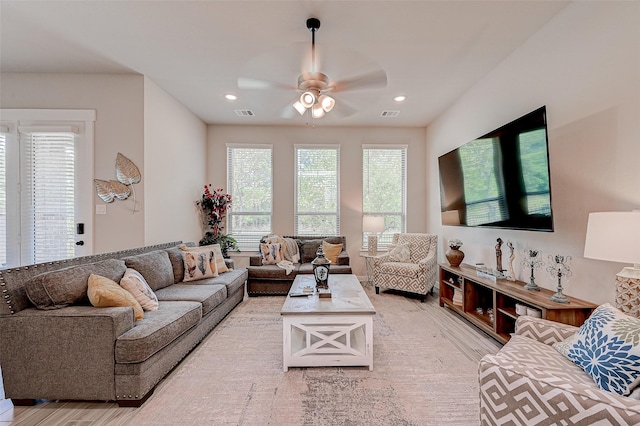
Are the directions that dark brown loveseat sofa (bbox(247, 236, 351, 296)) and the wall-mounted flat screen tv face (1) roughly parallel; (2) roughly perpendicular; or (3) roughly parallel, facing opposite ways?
roughly perpendicular

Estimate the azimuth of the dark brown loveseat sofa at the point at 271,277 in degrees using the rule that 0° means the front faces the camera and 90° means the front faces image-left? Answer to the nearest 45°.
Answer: approximately 0°

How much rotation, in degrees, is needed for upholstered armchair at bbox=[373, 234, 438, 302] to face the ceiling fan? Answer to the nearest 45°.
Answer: approximately 45° to its left

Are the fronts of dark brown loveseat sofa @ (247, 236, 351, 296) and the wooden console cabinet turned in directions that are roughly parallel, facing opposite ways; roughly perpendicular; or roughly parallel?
roughly perpendicular

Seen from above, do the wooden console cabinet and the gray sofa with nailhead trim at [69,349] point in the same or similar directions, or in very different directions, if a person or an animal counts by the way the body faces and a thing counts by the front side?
very different directions

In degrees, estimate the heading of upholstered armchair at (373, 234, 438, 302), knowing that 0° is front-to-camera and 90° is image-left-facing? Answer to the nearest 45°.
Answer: approximately 45°

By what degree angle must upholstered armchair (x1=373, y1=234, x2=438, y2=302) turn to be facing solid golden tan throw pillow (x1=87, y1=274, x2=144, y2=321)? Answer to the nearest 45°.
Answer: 0° — it already faces it

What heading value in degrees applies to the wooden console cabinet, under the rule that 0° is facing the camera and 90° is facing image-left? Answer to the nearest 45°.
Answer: approximately 45°

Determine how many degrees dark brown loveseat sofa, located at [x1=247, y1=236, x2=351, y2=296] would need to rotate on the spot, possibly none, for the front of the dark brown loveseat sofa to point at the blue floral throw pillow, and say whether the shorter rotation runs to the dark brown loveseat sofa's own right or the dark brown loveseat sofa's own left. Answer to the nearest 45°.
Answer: approximately 45° to the dark brown loveseat sofa's own left
